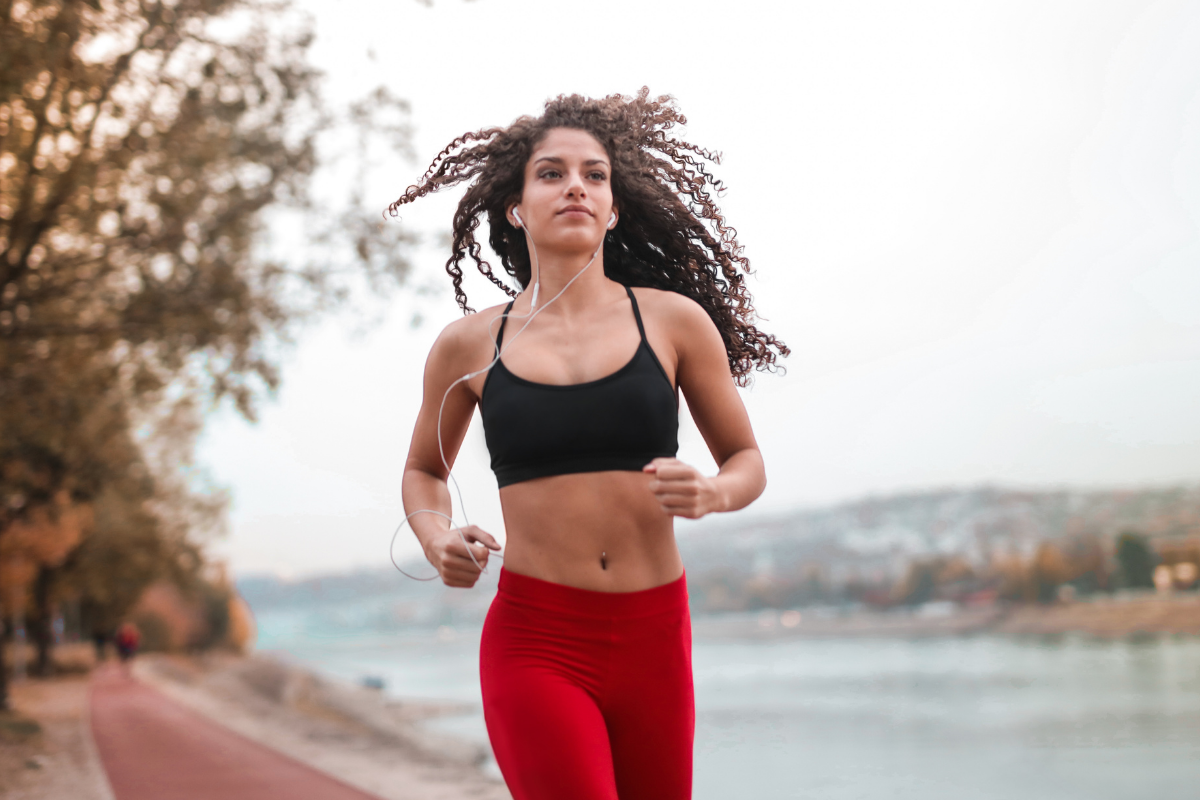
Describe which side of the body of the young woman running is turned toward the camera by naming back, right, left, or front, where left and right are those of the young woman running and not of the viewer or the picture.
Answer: front

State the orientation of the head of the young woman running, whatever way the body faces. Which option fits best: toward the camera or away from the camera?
toward the camera

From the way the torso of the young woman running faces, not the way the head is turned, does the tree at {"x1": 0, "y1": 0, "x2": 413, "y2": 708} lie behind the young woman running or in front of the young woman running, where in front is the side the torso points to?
behind
